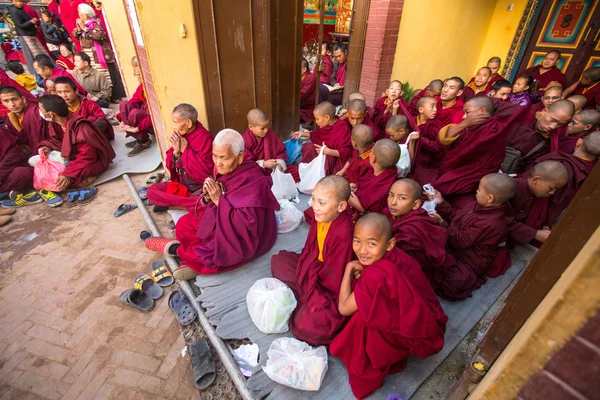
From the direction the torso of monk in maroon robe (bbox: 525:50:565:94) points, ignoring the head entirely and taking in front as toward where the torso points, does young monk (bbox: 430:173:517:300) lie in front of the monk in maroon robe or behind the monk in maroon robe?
in front

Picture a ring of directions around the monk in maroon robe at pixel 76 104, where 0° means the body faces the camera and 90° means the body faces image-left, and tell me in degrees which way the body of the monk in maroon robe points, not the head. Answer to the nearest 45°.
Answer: approximately 45°

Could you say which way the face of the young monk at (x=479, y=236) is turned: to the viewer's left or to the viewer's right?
to the viewer's left

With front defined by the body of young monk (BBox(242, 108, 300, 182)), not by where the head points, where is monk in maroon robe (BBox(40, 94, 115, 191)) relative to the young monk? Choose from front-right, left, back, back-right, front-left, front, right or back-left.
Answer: back-right

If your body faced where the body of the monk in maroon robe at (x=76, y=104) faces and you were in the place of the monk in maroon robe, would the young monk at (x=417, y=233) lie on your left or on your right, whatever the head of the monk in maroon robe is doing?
on your left

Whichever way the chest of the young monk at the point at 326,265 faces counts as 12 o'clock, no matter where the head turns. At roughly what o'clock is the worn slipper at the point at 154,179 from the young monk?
The worn slipper is roughly at 3 o'clock from the young monk.

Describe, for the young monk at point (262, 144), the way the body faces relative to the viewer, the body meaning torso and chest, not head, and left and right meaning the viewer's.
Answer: facing the viewer and to the right of the viewer

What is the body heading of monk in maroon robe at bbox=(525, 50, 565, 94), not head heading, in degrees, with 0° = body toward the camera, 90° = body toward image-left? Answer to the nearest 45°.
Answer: approximately 45°

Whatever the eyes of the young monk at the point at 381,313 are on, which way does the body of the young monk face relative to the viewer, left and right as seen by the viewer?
facing to the left of the viewer

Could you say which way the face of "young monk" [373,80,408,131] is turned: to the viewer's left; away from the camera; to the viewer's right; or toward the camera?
toward the camera
